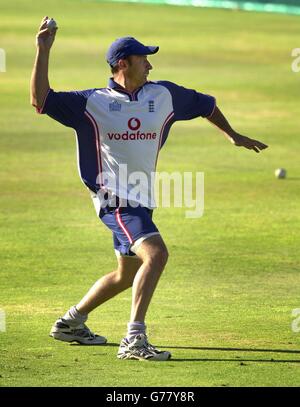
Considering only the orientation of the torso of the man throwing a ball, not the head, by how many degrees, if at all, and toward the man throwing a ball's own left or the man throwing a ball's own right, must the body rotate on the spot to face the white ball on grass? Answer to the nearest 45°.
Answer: approximately 135° to the man throwing a ball's own left

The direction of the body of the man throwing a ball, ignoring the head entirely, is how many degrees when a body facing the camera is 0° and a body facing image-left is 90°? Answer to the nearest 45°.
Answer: approximately 315°
